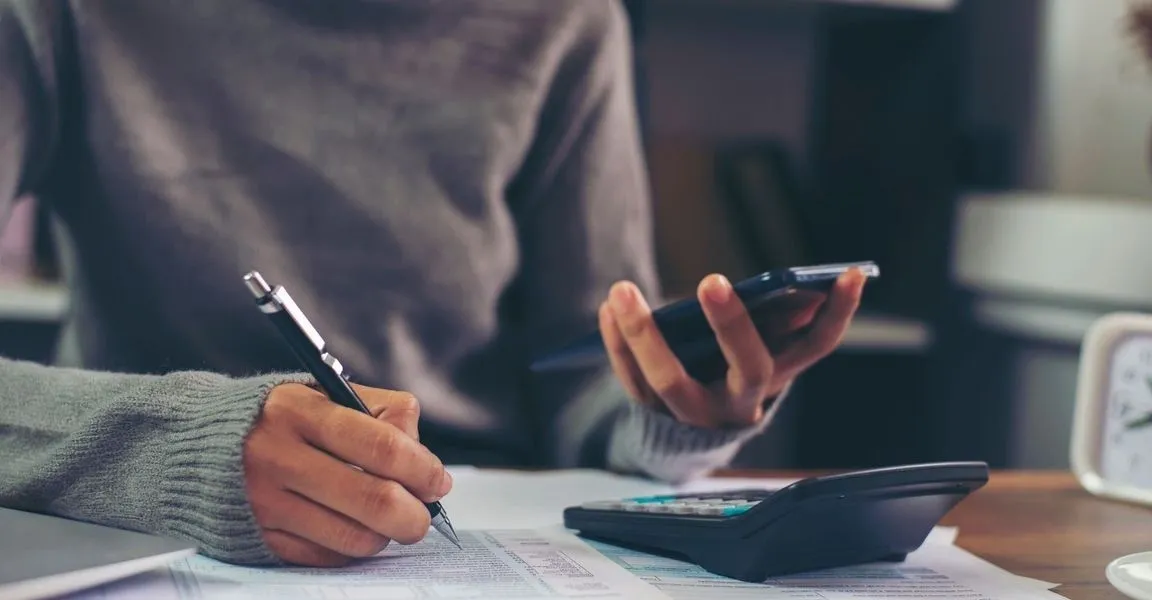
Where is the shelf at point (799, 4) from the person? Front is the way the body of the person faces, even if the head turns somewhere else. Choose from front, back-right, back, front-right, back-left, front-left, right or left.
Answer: left

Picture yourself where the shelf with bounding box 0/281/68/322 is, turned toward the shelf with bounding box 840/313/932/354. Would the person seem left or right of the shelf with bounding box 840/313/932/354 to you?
right

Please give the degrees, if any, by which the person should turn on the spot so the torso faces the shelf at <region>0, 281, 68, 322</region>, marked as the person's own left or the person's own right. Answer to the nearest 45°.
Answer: approximately 180°
